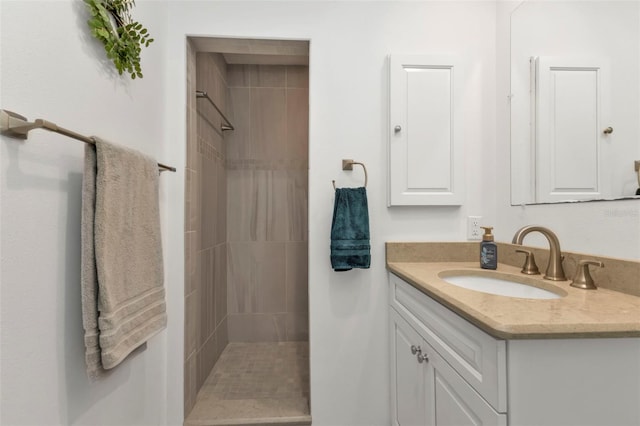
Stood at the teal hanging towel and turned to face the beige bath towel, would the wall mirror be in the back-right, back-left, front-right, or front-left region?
back-left

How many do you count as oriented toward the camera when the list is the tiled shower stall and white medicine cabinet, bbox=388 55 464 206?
2

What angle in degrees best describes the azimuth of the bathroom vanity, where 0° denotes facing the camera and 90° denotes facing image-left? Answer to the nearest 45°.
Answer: approximately 45°

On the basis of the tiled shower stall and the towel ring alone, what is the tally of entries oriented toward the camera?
2

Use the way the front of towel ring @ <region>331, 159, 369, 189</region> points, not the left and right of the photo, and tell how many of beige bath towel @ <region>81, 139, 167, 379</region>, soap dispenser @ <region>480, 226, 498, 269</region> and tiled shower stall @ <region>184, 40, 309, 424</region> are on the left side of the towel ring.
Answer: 1

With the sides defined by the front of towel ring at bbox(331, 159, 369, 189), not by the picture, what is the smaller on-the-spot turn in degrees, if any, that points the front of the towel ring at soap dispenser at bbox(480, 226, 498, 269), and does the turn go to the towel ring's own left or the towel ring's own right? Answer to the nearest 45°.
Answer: approximately 90° to the towel ring's own left

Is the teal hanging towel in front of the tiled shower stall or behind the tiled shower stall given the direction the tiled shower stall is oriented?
in front

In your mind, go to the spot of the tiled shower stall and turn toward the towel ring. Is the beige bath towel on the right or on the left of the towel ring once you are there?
right
